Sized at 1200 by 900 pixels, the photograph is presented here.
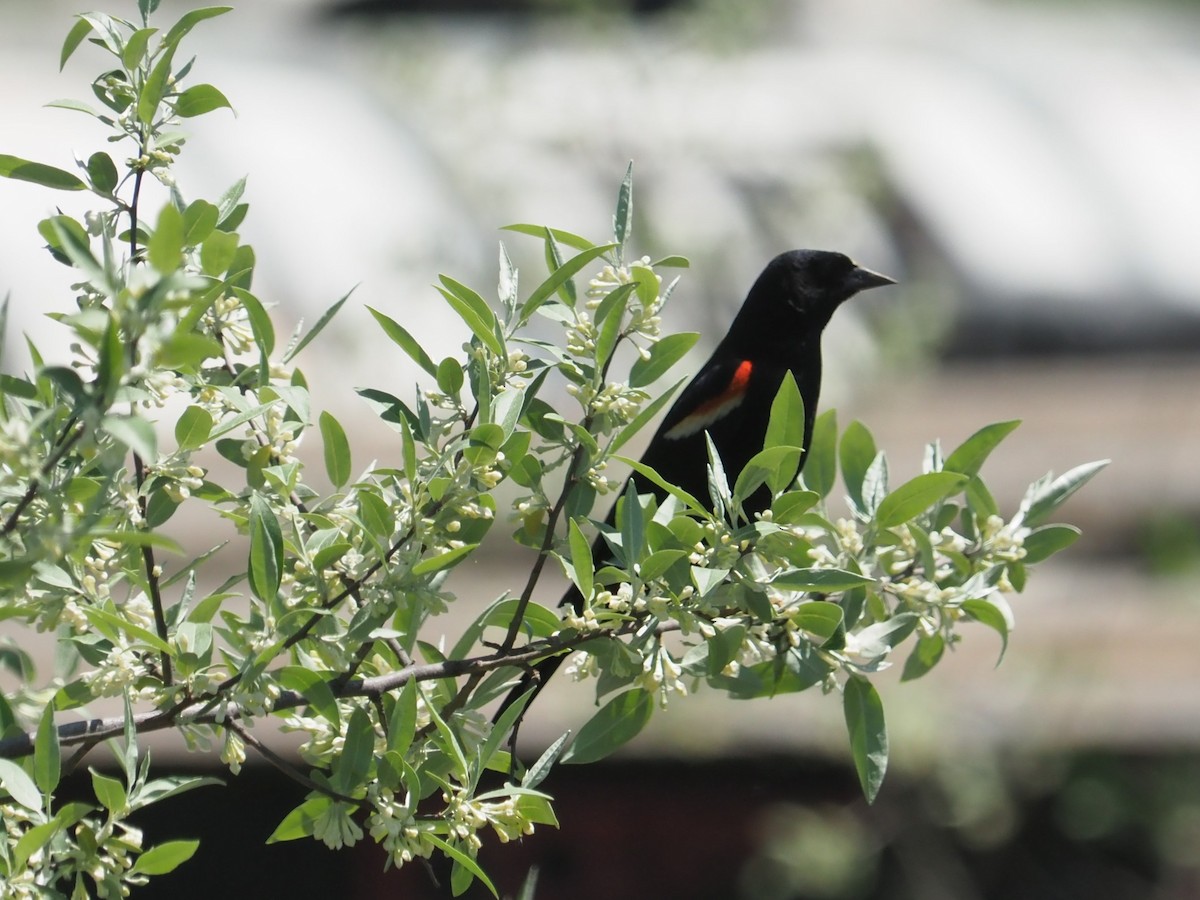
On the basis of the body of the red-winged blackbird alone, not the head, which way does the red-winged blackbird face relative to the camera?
to the viewer's right
